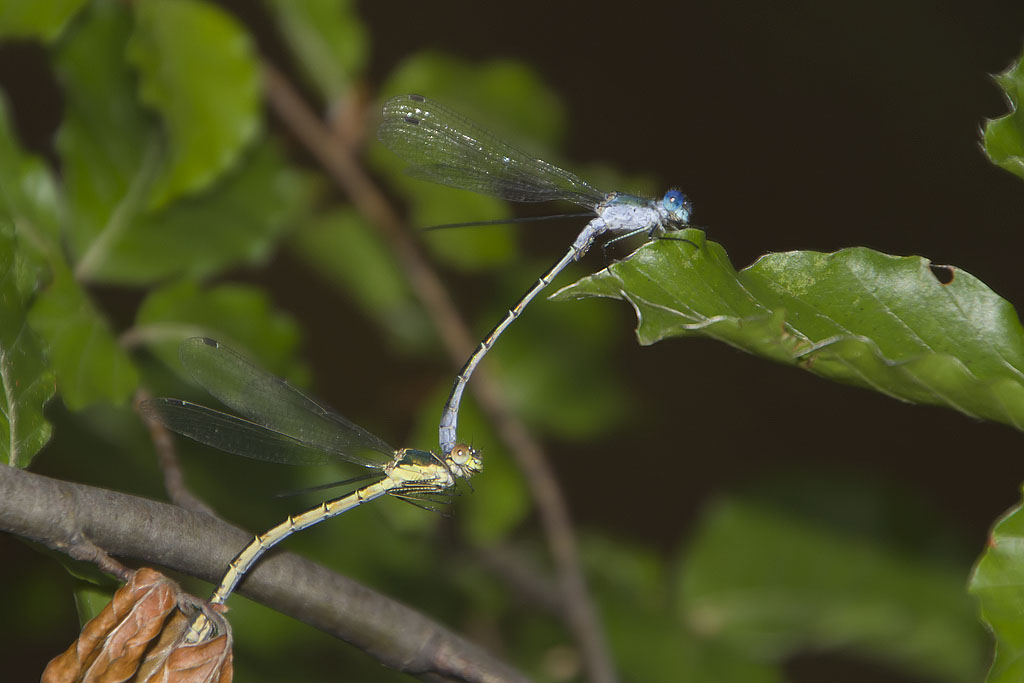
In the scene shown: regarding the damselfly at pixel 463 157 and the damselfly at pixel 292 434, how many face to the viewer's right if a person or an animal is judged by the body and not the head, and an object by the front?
2

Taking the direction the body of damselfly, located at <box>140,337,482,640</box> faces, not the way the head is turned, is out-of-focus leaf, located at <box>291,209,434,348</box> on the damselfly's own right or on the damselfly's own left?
on the damselfly's own left

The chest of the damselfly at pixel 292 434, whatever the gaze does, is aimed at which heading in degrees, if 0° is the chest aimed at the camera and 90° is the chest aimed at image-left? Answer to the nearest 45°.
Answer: approximately 270°

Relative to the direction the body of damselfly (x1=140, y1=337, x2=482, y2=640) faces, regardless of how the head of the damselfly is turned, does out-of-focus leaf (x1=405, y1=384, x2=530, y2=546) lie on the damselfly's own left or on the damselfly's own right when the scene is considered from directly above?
on the damselfly's own left

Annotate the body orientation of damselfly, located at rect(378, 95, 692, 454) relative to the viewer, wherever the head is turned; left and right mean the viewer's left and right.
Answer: facing to the right of the viewer
